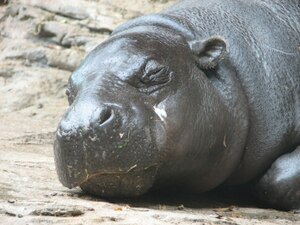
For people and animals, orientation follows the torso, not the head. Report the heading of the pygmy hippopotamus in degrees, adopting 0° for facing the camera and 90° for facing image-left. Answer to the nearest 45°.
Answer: approximately 45°
